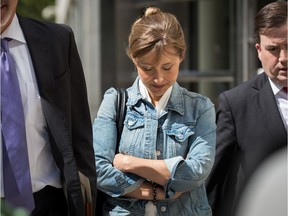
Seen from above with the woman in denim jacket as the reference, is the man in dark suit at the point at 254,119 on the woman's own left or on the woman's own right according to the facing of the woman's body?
on the woman's own left

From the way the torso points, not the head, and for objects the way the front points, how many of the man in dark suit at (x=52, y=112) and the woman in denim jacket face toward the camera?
2

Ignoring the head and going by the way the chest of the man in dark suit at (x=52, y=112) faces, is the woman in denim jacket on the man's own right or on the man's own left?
on the man's own left

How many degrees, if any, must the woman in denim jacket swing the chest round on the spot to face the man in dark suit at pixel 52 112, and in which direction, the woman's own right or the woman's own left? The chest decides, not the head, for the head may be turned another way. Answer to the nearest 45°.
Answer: approximately 90° to the woman's own right

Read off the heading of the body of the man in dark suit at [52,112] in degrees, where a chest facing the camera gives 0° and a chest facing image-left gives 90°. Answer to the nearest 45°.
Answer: approximately 0°

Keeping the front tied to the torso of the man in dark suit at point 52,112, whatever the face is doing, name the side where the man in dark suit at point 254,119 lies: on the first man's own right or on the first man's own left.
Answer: on the first man's own left
